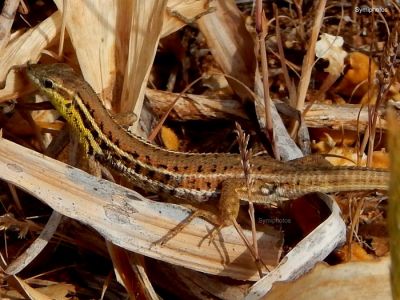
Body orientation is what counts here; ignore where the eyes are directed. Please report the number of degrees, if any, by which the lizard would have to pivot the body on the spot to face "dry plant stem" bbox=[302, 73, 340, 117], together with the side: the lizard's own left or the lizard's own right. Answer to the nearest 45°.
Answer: approximately 135° to the lizard's own right

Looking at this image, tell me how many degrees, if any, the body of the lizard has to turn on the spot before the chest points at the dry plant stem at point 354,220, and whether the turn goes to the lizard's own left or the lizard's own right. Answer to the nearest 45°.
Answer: approximately 135° to the lizard's own left

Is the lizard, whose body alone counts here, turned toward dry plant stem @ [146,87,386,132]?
no

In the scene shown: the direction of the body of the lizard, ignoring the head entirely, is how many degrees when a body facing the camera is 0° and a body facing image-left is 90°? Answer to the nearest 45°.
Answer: approximately 90°

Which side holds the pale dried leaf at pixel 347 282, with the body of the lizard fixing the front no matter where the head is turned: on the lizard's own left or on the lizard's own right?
on the lizard's own left

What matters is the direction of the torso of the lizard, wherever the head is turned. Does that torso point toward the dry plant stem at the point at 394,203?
no
